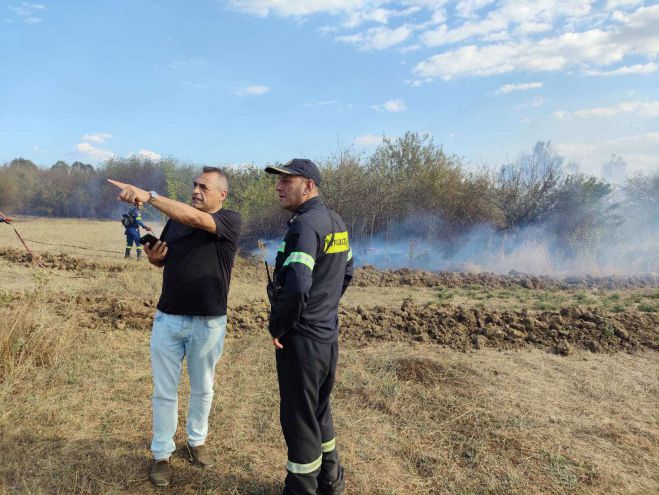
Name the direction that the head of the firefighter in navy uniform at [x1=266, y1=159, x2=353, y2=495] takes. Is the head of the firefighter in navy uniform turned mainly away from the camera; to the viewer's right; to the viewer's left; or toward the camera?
to the viewer's left

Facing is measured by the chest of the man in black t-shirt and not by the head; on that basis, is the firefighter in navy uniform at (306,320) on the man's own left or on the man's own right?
on the man's own left

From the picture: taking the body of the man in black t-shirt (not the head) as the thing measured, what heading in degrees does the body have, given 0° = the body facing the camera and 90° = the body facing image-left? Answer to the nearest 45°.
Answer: approximately 45°
